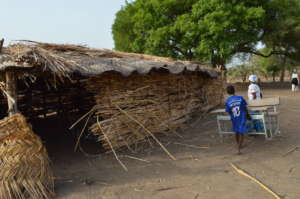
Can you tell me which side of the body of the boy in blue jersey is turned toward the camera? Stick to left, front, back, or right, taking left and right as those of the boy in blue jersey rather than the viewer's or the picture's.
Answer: back

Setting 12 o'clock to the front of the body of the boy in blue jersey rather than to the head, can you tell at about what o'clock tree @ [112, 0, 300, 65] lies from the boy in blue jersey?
The tree is roughly at 12 o'clock from the boy in blue jersey.

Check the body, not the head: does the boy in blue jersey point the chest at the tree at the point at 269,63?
yes

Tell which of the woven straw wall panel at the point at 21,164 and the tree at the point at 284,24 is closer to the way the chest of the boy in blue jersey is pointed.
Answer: the tree

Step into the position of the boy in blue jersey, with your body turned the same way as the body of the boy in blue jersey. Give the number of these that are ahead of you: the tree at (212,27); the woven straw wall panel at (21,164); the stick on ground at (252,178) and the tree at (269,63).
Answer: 2

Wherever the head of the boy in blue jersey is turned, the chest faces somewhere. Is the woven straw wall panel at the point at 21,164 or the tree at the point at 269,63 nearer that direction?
the tree

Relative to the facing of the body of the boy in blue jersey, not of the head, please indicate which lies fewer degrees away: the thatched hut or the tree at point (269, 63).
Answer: the tree

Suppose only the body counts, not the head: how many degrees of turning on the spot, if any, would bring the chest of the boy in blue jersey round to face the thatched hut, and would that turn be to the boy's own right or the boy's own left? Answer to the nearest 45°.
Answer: approximately 90° to the boy's own left

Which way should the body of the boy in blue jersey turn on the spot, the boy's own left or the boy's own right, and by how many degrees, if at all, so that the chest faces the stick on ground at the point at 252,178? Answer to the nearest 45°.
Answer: approximately 180°

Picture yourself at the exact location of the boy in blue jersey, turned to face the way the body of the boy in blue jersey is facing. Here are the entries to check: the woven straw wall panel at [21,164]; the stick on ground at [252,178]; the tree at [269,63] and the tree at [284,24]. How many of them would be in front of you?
2

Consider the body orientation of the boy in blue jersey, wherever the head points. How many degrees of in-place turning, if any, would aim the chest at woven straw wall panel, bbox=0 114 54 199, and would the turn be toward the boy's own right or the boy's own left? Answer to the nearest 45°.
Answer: approximately 135° to the boy's own left
